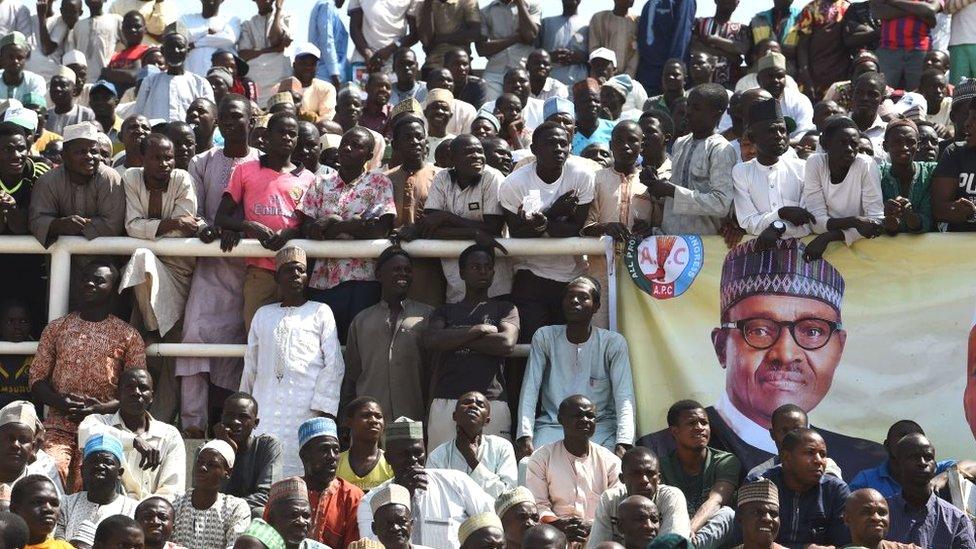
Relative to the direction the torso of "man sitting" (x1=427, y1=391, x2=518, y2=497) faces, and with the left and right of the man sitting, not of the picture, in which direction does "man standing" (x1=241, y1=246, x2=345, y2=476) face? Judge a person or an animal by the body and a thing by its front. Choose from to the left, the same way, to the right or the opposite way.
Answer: the same way

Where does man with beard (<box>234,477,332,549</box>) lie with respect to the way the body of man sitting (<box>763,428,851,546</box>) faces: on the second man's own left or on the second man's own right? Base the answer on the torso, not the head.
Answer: on the second man's own right

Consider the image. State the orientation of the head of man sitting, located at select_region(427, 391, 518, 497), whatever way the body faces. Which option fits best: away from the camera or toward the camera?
toward the camera

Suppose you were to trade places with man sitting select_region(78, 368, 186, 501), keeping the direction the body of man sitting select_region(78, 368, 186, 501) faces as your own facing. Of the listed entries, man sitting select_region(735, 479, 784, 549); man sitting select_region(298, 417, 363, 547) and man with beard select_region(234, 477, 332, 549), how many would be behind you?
0

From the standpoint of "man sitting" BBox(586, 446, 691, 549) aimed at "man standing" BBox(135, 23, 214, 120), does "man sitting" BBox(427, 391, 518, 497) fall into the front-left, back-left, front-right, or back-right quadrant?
front-left

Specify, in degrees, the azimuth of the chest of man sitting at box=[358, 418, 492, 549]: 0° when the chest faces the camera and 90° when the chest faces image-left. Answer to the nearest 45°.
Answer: approximately 0°

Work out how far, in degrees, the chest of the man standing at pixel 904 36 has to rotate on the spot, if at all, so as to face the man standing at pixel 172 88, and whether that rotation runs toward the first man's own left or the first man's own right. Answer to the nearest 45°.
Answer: approximately 90° to the first man's own right

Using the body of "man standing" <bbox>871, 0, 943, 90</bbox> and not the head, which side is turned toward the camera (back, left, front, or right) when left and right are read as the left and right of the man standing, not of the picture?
front

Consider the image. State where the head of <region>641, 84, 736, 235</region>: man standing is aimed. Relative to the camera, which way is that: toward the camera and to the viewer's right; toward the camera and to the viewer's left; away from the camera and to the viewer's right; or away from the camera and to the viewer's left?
toward the camera and to the viewer's left

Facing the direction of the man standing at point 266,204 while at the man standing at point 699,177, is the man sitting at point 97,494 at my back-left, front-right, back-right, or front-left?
front-left

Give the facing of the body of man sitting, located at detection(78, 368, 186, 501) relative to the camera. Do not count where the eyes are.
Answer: toward the camera

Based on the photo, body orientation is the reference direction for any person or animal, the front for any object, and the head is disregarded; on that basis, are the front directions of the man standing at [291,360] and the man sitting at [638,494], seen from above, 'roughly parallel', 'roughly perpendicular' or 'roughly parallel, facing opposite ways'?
roughly parallel

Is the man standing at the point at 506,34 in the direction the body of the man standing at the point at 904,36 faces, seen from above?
no

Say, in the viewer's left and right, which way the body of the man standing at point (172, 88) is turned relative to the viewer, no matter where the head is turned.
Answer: facing the viewer

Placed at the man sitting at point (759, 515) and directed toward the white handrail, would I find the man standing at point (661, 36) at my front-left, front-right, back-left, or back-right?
front-right
